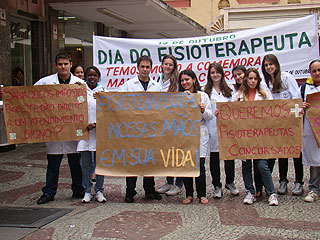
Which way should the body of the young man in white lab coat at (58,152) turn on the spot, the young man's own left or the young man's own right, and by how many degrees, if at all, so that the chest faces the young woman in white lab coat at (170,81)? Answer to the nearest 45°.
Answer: approximately 90° to the young man's own left

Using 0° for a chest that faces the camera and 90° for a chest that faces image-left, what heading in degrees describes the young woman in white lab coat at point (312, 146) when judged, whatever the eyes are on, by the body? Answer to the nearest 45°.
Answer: approximately 0°

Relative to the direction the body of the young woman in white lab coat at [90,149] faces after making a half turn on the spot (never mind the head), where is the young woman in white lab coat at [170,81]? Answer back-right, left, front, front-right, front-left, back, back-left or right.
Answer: right

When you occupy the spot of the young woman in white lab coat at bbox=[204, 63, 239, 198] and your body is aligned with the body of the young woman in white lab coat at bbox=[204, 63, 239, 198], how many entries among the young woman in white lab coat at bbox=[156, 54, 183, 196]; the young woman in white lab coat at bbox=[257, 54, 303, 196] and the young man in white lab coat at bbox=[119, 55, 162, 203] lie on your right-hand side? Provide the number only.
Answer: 2

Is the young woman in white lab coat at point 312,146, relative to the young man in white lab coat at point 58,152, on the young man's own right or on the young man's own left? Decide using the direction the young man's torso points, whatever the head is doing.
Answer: on the young man's own left

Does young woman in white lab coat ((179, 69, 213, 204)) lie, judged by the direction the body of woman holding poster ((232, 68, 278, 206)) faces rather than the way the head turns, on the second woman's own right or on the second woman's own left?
on the second woman's own right

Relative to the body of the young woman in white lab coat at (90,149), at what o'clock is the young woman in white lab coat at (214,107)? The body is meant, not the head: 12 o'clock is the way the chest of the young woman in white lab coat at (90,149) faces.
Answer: the young woman in white lab coat at (214,107) is roughly at 9 o'clock from the young woman in white lab coat at (90,149).

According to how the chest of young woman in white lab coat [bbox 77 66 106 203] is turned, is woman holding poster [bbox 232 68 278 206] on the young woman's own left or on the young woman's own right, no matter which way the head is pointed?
on the young woman's own left

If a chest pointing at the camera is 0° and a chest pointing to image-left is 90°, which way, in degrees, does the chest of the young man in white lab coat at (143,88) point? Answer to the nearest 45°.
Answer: approximately 0°
